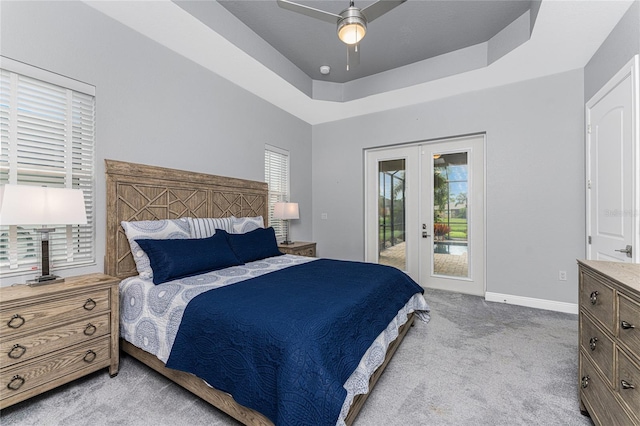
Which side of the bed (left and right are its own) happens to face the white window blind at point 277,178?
left

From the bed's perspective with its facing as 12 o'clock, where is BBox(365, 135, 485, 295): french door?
The french door is roughly at 10 o'clock from the bed.

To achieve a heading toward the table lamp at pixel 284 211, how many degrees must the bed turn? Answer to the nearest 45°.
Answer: approximately 90° to its left

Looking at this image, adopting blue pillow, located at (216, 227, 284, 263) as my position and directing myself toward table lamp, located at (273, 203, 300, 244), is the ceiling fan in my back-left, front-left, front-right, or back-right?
back-right

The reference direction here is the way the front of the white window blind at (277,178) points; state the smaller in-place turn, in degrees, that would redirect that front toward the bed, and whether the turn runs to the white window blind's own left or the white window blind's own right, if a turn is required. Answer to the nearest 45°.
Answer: approximately 90° to the white window blind's own right

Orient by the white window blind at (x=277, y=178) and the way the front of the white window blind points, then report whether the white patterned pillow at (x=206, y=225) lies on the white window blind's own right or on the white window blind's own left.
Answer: on the white window blind's own right

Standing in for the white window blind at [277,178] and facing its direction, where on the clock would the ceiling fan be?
The ceiling fan is roughly at 1 o'clock from the white window blind.

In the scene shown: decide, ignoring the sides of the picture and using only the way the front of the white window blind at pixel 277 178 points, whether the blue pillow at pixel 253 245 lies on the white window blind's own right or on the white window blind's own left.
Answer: on the white window blind's own right

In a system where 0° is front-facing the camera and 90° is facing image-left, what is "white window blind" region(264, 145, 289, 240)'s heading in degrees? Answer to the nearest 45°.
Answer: approximately 315°

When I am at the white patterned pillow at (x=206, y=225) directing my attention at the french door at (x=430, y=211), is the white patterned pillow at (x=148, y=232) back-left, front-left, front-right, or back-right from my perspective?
back-right
